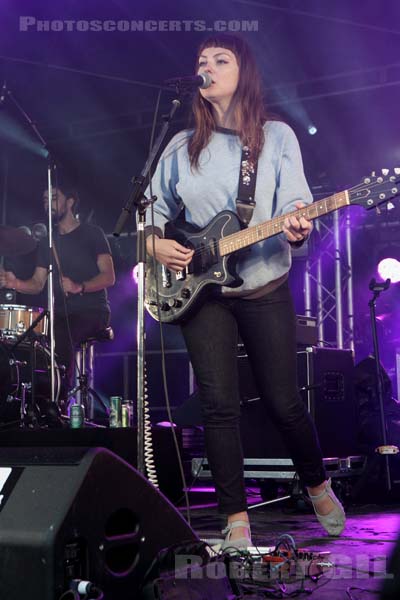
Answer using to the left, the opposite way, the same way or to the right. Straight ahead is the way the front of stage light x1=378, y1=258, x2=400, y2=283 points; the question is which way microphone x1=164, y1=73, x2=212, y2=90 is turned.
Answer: to the left

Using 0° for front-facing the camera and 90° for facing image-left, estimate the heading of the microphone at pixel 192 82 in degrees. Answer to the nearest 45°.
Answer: approximately 270°

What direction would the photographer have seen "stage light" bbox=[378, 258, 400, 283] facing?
facing the viewer

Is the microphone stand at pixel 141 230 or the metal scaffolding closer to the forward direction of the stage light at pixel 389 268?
the microphone stand

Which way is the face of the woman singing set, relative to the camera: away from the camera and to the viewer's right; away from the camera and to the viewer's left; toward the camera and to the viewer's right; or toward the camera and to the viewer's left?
toward the camera and to the viewer's left

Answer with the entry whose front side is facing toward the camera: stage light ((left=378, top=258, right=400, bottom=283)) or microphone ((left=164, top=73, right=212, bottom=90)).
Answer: the stage light

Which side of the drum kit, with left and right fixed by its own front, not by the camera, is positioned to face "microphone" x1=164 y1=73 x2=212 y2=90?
left

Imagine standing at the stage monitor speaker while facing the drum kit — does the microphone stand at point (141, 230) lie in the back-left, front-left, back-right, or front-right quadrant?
front-right

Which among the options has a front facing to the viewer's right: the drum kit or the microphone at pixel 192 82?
the microphone

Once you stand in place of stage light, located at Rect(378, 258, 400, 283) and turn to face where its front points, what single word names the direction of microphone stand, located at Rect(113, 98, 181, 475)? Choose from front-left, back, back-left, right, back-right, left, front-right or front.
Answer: front
